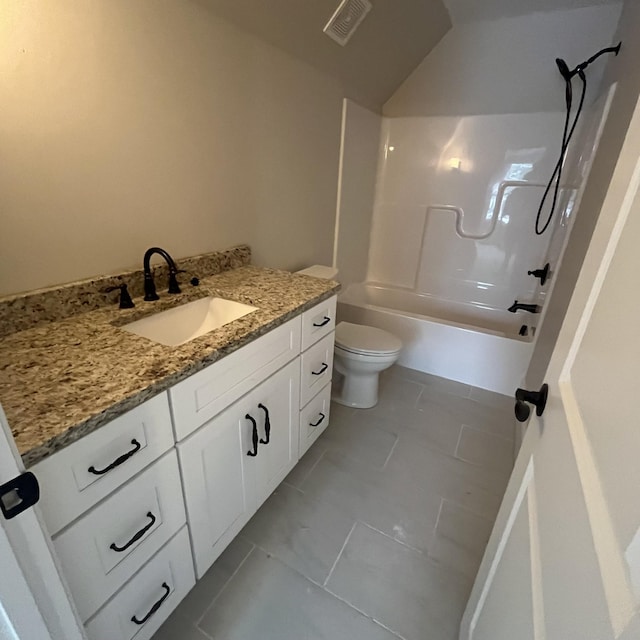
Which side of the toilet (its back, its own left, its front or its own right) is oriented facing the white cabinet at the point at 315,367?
right

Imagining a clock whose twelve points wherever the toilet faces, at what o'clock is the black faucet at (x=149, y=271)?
The black faucet is roughly at 3 o'clock from the toilet.

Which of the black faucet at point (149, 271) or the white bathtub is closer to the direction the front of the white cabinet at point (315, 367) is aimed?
the white bathtub

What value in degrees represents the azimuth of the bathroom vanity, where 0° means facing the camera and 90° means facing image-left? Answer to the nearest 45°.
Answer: approximately 315°

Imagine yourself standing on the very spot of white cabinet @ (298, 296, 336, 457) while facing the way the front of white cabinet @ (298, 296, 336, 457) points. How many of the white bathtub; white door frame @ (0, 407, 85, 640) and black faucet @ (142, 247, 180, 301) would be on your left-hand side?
1

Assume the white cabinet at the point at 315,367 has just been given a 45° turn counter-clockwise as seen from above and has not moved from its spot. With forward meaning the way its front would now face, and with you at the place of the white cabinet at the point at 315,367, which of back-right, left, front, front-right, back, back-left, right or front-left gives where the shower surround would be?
front-left
